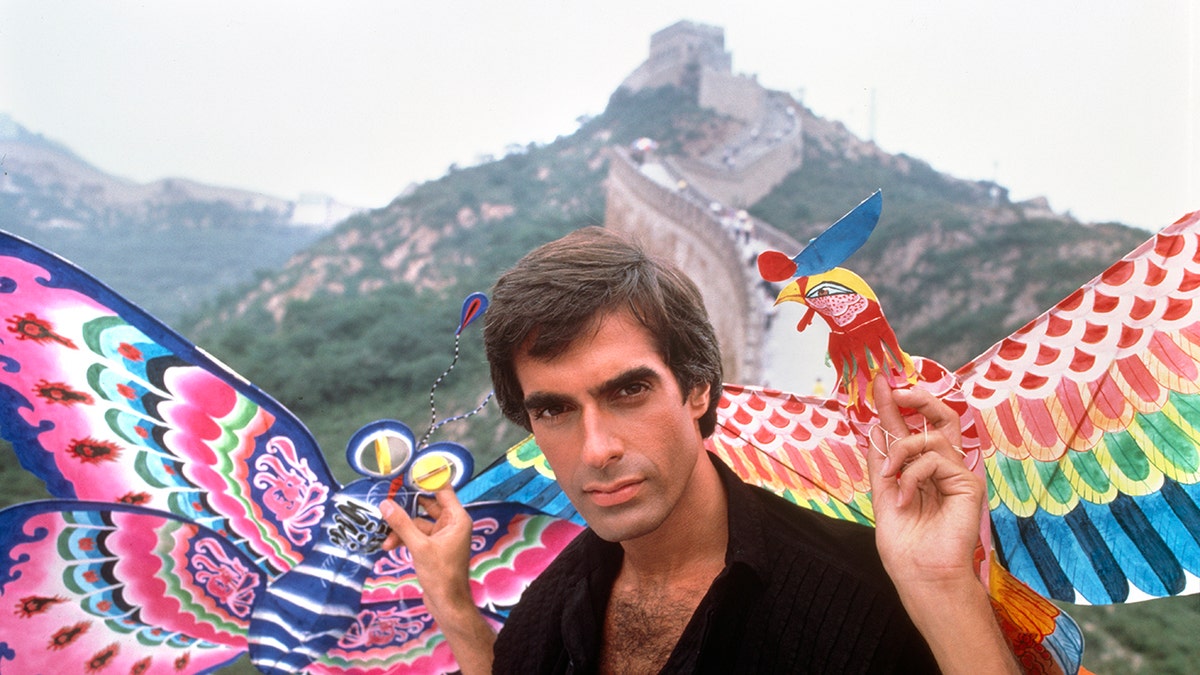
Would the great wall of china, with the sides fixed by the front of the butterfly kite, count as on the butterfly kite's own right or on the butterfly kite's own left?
on the butterfly kite's own left

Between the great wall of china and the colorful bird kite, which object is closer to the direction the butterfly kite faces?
the colorful bird kite
